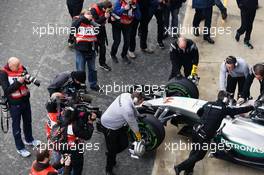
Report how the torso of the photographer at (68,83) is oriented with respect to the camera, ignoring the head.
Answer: to the viewer's right

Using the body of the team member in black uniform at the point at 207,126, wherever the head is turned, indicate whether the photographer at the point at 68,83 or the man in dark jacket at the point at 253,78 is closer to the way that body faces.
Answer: the man in dark jacket

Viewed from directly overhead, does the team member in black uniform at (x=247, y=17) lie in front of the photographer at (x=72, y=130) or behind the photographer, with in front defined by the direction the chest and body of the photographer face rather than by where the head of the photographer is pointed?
in front

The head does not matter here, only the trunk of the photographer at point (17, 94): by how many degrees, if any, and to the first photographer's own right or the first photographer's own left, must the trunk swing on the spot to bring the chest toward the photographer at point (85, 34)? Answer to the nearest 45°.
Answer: approximately 90° to the first photographer's own left

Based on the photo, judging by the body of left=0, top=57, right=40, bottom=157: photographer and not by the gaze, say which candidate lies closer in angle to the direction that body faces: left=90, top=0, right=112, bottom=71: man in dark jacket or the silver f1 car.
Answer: the silver f1 car

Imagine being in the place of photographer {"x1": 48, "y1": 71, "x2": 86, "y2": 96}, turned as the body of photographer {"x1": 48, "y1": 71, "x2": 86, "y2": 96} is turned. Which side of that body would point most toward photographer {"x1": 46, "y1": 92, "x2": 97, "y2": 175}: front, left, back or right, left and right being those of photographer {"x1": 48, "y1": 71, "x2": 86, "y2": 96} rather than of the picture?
right

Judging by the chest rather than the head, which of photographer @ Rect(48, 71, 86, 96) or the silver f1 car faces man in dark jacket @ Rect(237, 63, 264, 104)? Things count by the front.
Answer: the photographer

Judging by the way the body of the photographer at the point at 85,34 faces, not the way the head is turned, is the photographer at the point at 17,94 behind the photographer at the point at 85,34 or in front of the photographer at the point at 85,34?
in front

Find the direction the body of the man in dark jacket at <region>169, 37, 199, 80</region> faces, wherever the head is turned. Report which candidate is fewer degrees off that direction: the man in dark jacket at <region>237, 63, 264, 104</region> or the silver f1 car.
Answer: the silver f1 car

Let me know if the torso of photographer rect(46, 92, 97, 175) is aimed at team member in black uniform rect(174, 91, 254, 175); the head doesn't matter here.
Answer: yes

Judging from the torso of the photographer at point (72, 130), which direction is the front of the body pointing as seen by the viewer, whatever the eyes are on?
to the viewer's right

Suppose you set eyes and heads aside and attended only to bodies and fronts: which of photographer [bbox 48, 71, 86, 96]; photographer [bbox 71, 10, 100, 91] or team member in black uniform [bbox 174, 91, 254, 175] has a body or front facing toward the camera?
photographer [bbox 71, 10, 100, 91]
